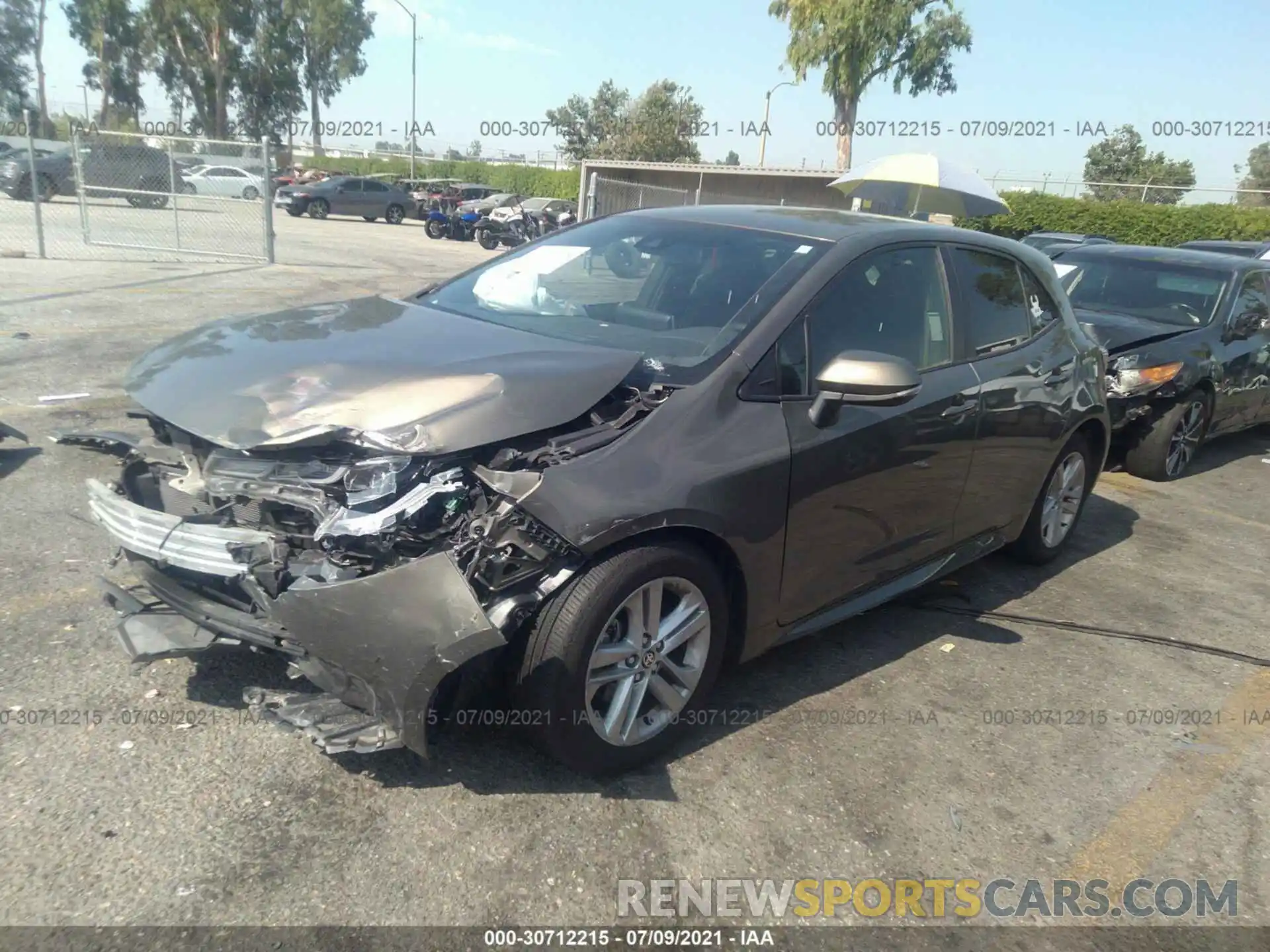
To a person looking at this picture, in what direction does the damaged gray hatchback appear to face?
facing the viewer and to the left of the viewer

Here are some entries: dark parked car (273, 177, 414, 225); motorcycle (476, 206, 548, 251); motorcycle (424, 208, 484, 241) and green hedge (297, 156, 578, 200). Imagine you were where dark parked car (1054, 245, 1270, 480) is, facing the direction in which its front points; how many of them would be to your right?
4

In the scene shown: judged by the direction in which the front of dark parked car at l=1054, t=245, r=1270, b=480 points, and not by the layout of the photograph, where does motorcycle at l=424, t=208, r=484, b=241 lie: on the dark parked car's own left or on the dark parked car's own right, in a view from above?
on the dark parked car's own right

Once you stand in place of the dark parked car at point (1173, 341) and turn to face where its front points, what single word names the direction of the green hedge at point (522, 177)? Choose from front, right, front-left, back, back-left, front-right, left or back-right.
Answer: right

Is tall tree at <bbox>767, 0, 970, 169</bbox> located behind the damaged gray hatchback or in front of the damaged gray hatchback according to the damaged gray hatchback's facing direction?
behind

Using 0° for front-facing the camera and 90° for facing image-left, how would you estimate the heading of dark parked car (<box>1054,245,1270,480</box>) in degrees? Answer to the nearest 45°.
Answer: approximately 45°

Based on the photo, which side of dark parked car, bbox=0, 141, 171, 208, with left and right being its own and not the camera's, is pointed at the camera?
left

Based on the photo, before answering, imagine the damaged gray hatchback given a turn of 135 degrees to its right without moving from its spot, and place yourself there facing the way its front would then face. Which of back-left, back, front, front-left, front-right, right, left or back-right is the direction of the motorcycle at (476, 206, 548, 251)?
front

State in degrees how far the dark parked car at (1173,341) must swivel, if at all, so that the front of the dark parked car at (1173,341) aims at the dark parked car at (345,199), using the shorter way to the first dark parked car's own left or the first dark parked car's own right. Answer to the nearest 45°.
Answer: approximately 90° to the first dark parked car's own right
